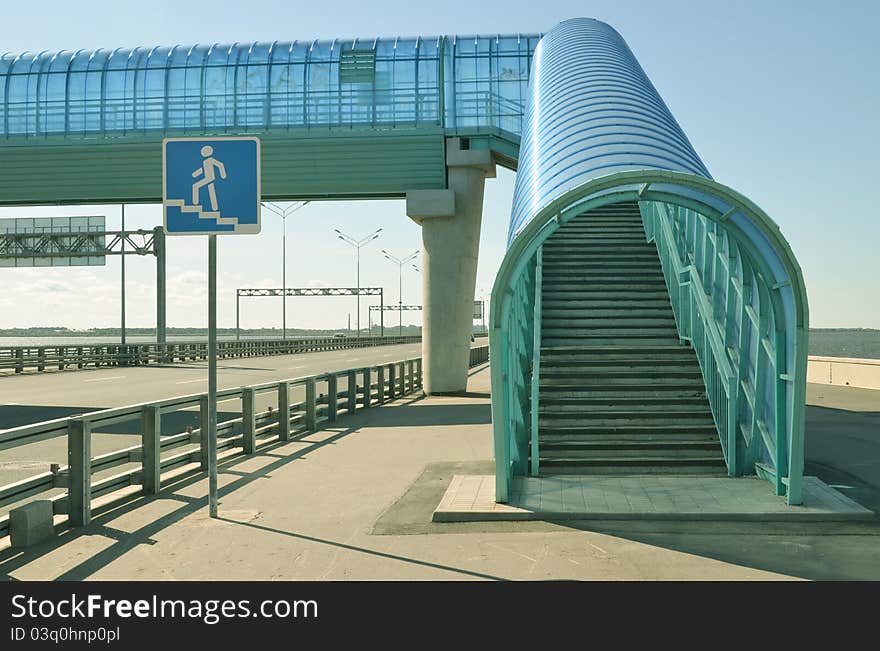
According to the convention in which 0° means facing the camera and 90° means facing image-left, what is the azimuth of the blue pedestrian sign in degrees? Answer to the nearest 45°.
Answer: approximately 0°

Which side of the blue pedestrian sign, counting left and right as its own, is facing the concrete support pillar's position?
back
